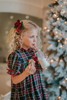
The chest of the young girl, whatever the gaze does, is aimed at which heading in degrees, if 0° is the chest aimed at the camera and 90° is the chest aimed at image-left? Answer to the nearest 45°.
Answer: approximately 315°
